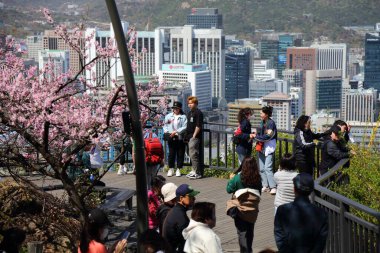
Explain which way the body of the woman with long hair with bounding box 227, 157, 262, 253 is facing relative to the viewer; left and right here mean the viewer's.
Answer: facing away from the viewer and to the left of the viewer

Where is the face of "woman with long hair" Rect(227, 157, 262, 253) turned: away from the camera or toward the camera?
away from the camera

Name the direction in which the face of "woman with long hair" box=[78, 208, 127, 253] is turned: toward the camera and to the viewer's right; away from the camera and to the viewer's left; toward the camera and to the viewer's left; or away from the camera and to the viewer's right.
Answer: away from the camera and to the viewer's right

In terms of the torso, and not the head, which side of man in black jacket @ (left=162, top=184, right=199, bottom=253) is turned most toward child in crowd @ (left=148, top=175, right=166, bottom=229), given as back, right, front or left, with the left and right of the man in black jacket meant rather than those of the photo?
left

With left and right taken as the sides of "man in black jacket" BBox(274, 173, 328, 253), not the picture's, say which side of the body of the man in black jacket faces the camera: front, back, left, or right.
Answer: back

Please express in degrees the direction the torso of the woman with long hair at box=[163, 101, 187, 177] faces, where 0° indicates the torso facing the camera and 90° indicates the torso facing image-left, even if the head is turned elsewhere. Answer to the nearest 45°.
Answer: approximately 0°

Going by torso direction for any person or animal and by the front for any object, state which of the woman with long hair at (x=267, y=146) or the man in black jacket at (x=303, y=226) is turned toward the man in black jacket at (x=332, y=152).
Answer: the man in black jacket at (x=303, y=226)

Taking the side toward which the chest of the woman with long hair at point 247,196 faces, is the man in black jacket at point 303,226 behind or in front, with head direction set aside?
behind
